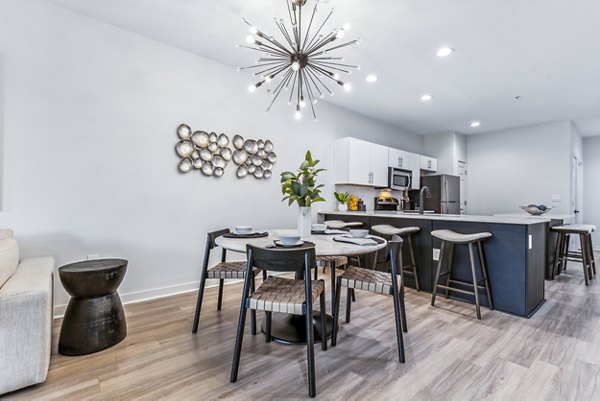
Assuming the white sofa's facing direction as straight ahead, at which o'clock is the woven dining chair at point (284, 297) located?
The woven dining chair is roughly at 12 o'clock from the white sofa.

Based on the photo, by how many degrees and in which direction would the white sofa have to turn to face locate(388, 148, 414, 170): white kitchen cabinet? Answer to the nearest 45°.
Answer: approximately 45° to its left

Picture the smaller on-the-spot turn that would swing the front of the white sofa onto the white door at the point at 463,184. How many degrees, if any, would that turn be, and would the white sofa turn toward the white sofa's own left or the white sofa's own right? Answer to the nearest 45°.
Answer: approximately 45° to the white sofa's own left

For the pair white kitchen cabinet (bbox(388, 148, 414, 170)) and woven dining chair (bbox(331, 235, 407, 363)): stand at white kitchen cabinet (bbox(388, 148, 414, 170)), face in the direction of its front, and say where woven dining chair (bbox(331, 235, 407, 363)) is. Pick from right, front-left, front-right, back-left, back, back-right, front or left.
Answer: front-right

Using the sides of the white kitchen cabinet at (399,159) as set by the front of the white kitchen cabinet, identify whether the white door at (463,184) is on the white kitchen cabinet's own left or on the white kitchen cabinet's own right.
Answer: on the white kitchen cabinet's own left

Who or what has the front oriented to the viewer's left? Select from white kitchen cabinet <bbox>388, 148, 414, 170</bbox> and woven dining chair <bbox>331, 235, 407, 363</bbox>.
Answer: the woven dining chair

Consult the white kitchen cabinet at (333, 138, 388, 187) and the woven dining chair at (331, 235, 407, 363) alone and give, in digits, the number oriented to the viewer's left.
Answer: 1

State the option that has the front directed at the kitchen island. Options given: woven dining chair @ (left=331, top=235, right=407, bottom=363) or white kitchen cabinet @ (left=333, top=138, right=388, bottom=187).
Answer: the white kitchen cabinet

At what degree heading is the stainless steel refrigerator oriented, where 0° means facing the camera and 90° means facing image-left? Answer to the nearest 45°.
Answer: approximately 315°

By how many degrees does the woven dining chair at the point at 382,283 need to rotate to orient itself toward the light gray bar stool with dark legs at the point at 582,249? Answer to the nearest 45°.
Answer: approximately 135° to its right

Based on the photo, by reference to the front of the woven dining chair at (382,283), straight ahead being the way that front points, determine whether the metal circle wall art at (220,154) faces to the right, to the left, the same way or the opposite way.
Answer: the opposite way

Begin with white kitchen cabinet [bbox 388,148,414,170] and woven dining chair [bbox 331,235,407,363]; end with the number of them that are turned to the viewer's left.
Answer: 1

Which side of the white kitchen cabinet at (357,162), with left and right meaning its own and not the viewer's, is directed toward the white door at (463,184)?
left

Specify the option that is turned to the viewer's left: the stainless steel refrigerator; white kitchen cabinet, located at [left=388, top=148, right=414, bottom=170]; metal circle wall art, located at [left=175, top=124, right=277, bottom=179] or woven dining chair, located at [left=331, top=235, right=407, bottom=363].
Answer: the woven dining chair

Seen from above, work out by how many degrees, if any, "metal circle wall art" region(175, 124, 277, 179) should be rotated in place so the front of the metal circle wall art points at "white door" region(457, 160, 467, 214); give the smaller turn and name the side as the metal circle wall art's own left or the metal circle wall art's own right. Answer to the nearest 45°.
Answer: approximately 45° to the metal circle wall art's own left

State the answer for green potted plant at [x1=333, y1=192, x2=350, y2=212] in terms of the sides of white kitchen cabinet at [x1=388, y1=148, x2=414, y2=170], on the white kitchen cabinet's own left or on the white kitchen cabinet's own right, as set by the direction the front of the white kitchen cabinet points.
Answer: on the white kitchen cabinet's own right

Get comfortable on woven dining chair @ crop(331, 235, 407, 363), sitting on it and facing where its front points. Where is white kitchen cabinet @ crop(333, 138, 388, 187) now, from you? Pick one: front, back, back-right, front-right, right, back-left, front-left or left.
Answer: right
